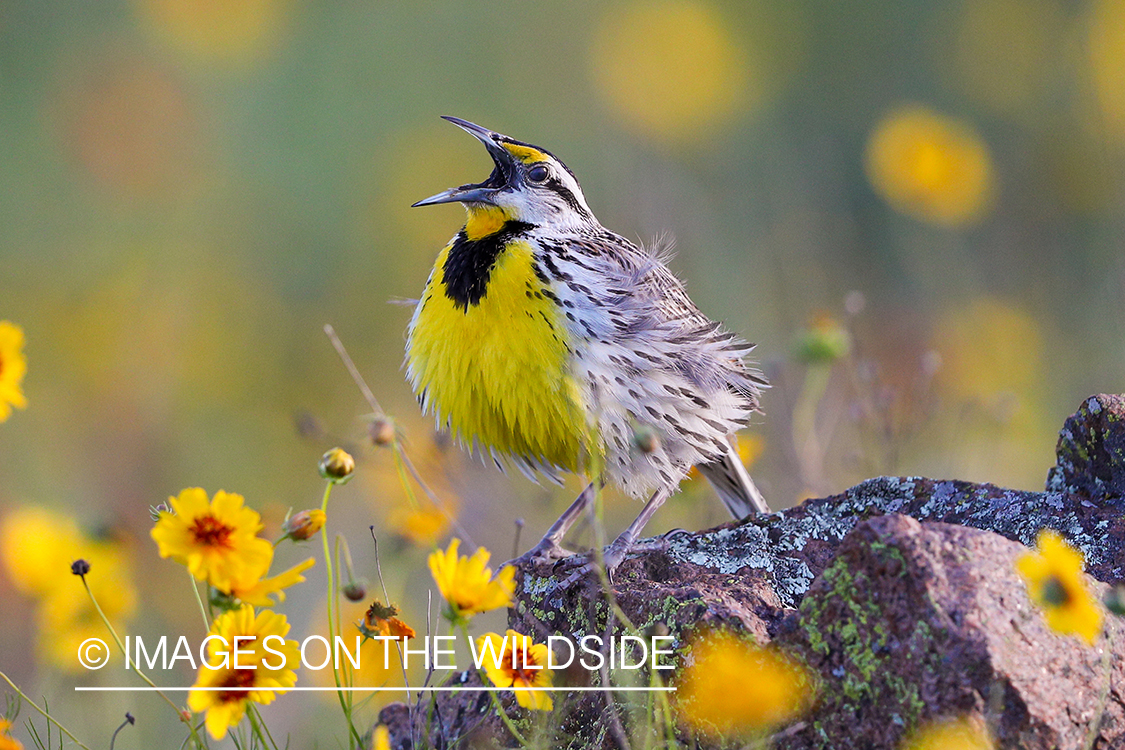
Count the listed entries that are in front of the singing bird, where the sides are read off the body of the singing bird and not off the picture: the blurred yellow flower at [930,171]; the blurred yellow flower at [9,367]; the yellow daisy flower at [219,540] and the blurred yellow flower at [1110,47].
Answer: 2

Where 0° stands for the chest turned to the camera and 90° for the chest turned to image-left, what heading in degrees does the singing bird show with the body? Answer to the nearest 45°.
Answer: approximately 45°

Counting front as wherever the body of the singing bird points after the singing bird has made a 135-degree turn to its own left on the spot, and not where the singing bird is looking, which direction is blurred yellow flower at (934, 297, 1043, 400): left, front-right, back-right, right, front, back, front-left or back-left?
front-left

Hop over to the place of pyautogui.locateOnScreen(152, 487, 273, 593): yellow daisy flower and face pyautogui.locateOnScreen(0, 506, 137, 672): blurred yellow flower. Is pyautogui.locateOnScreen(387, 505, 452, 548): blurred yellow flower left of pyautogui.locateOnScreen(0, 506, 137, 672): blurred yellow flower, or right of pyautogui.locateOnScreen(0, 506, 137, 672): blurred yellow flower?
right

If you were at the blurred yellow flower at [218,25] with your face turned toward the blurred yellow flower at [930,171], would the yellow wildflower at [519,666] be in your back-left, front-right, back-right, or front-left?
front-right

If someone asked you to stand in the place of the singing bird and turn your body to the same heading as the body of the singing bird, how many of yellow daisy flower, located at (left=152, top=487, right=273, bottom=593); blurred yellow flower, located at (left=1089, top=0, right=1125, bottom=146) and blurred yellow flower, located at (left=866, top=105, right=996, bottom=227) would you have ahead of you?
1

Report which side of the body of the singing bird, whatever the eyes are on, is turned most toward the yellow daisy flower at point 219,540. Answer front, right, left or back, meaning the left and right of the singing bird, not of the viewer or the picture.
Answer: front

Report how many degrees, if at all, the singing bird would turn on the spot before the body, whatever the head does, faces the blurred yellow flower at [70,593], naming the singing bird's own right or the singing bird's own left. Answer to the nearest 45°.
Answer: approximately 45° to the singing bird's own right

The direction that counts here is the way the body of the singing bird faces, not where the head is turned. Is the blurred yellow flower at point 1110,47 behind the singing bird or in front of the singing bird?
behind

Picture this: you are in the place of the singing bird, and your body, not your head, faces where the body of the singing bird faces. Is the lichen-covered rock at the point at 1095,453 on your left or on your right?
on your left

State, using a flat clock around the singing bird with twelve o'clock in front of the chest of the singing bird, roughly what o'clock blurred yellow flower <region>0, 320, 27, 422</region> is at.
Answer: The blurred yellow flower is roughly at 2 o'clock from the singing bird.
